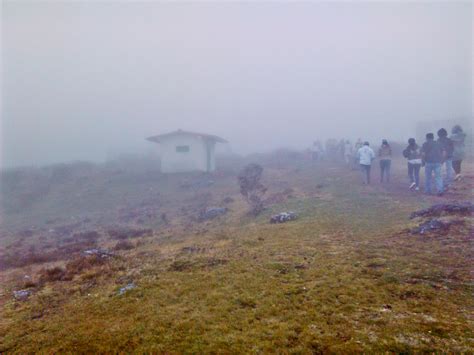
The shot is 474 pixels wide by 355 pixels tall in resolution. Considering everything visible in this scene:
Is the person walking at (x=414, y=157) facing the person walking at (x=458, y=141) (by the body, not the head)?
no

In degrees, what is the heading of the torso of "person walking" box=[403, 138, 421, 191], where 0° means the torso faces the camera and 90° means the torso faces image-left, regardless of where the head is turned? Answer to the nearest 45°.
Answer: approximately 180°

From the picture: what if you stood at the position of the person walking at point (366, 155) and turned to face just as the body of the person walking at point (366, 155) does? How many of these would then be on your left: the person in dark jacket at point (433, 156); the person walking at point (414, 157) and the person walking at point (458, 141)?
0

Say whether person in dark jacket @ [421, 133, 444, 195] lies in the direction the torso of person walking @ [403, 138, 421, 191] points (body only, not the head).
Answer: no

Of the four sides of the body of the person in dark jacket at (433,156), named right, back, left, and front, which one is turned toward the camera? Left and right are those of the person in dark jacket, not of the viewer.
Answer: back

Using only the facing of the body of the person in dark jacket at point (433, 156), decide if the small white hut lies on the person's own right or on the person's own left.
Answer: on the person's own left

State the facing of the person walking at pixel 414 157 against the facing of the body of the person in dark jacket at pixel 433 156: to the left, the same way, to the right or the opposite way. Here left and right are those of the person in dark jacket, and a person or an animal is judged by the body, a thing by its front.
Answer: the same way

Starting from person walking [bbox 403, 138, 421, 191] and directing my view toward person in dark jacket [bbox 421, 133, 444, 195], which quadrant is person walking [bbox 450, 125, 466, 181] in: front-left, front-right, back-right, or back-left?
front-left

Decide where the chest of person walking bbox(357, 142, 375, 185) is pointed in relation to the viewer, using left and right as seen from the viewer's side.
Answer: facing away from the viewer

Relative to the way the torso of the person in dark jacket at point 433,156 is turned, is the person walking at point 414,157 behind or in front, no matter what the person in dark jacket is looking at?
in front

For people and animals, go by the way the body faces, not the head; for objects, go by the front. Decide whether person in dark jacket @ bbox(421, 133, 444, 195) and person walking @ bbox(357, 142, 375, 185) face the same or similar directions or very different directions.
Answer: same or similar directions

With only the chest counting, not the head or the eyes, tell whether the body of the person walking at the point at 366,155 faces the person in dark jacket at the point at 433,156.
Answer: no

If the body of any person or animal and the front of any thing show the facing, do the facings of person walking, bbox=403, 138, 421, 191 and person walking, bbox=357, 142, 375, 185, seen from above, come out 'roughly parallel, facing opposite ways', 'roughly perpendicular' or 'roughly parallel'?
roughly parallel
